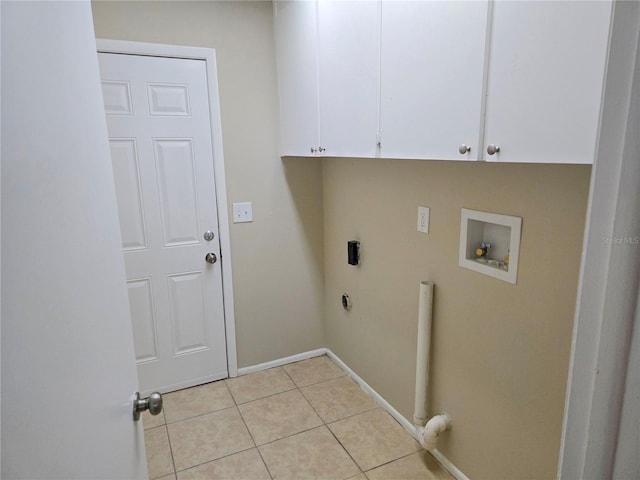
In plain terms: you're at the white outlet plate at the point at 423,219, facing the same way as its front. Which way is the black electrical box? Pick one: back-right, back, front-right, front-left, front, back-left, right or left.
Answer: right

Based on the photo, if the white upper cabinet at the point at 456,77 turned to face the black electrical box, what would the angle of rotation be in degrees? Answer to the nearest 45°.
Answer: approximately 90° to its right

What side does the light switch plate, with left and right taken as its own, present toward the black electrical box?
left

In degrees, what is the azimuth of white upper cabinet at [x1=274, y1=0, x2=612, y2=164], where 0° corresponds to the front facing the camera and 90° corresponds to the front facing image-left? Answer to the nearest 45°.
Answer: approximately 45°

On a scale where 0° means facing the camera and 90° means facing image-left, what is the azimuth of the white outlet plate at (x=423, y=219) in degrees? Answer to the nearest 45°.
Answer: approximately 45°

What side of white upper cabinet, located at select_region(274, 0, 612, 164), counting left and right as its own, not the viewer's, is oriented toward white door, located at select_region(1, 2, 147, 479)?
front

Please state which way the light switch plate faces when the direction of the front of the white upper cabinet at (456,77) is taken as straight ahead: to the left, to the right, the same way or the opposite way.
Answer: to the left

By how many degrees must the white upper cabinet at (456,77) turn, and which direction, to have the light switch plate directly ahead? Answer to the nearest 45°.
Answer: approximately 90° to its right

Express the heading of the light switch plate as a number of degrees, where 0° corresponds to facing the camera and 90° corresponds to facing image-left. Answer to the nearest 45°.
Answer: approximately 0°
